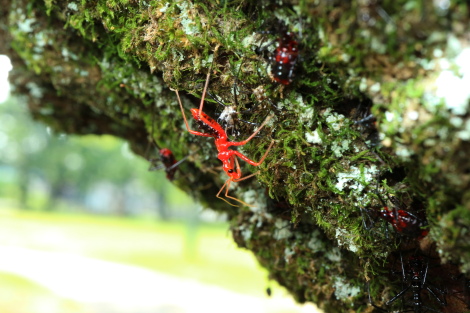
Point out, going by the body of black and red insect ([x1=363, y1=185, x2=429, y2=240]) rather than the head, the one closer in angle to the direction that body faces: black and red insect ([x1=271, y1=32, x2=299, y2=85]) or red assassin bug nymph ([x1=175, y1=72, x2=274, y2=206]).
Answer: the red assassin bug nymph

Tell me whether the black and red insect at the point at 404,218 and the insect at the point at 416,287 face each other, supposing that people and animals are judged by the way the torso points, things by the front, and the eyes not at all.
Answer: no

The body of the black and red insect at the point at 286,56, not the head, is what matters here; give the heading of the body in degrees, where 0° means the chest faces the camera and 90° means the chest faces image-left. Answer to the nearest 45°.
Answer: approximately 180°

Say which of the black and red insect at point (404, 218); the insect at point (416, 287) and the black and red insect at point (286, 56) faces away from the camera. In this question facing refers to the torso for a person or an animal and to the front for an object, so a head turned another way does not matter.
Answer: the black and red insect at point (286, 56)

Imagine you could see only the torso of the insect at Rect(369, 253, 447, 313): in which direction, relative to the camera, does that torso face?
toward the camera

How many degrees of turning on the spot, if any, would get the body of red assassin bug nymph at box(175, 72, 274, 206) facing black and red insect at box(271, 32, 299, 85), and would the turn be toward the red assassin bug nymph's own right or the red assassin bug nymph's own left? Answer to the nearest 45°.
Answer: approximately 45° to the red assassin bug nymph's own right

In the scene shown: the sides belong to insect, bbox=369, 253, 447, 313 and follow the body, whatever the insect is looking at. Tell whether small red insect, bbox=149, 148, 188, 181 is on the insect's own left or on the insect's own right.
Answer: on the insect's own right

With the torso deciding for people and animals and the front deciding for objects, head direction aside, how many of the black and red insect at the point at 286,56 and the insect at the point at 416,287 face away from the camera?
1

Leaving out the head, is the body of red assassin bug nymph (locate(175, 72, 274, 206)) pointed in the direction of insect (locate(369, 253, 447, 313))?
no

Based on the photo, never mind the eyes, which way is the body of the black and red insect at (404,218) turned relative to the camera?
to the viewer's left

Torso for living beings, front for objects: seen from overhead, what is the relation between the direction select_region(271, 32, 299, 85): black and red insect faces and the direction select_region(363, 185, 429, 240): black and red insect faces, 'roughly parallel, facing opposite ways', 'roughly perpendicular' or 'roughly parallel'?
roughly perpendicular
